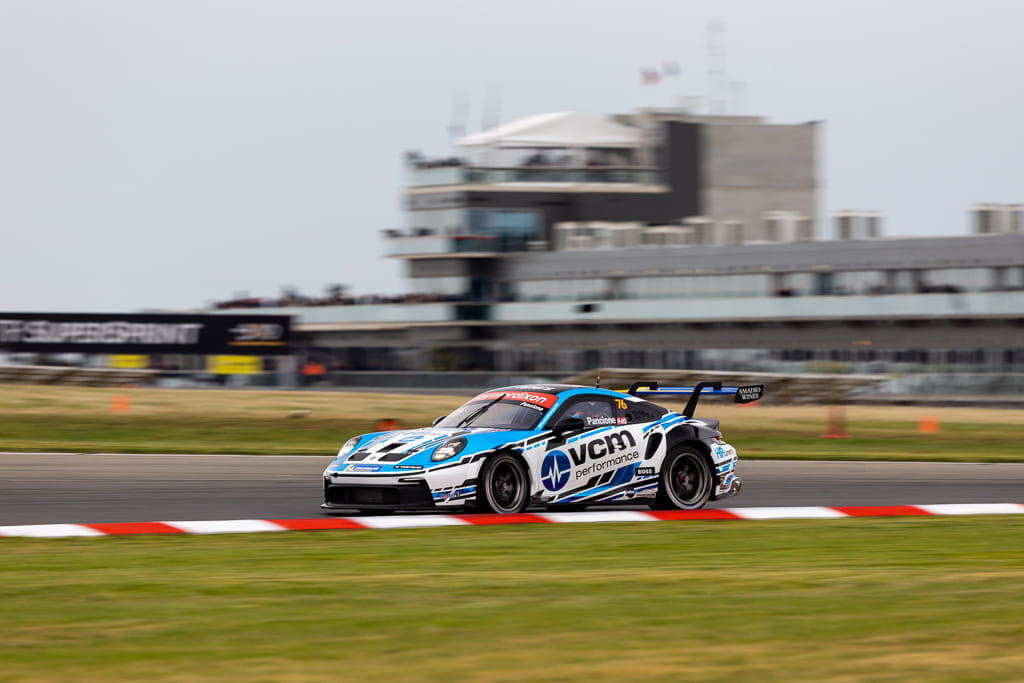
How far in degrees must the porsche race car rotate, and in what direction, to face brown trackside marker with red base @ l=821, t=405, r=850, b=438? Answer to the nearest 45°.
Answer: approximately 135° to its right

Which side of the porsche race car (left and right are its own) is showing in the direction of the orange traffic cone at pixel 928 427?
back

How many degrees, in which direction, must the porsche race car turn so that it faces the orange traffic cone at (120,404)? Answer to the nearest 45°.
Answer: approximately 90° to its right

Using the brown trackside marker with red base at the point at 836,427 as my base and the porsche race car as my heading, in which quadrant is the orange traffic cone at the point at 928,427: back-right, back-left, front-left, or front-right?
back-left

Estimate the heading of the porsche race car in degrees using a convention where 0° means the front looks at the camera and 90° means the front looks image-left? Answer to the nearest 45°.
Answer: approximately 45°

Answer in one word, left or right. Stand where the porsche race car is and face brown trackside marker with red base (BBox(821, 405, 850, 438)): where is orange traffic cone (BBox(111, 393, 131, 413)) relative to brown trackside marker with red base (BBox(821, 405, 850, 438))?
left
